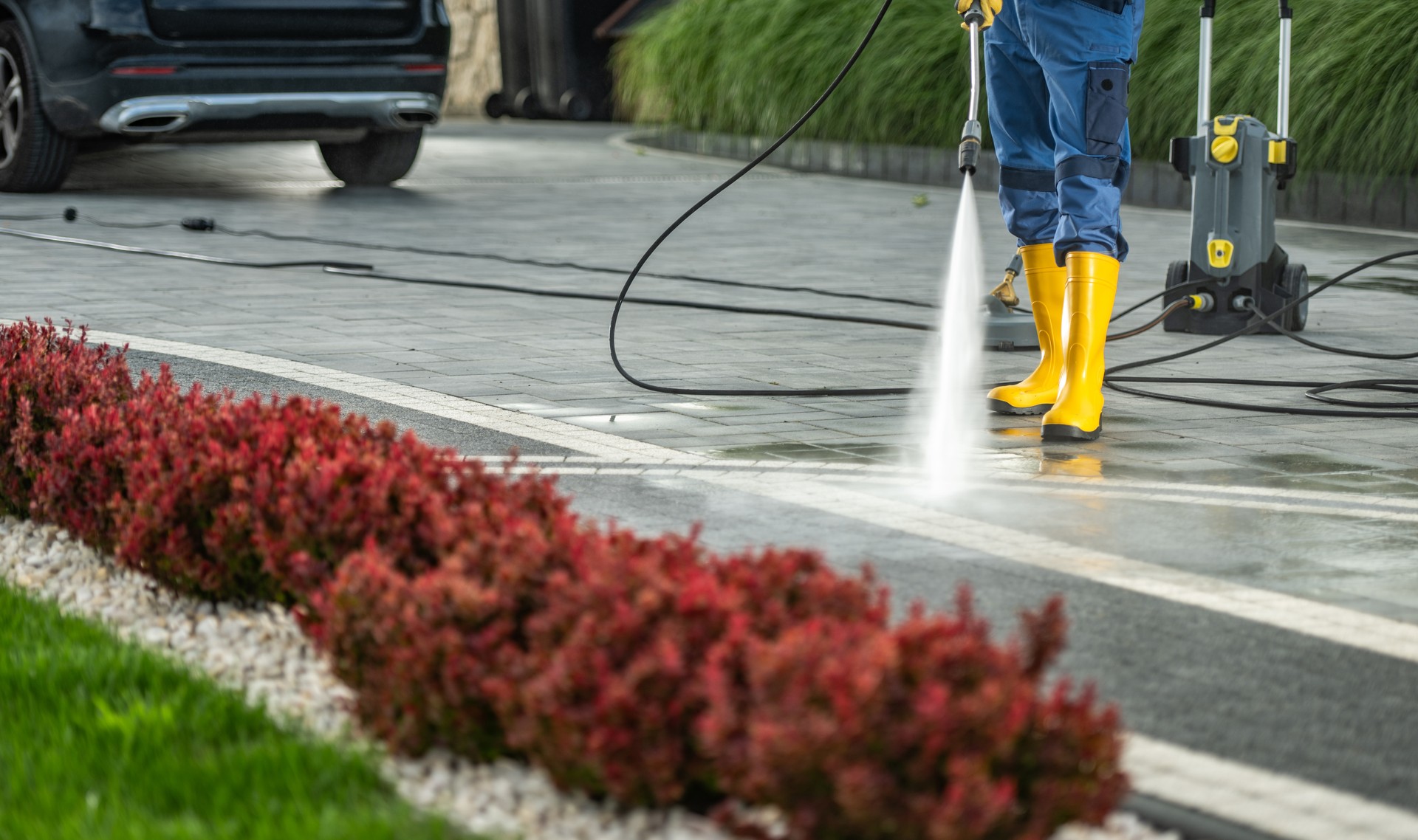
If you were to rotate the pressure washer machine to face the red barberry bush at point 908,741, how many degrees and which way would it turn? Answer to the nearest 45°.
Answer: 0° — it already faces it

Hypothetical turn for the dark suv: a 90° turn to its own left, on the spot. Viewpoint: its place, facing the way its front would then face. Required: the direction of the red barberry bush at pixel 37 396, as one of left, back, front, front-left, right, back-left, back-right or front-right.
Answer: front-left

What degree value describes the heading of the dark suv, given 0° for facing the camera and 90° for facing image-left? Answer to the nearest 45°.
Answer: approximately 135°

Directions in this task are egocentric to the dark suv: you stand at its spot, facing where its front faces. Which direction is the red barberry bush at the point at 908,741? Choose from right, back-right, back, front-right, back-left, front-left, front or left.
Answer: back-left

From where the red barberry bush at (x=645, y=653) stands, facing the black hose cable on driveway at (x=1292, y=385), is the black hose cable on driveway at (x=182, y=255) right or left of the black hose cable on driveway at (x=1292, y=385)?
left

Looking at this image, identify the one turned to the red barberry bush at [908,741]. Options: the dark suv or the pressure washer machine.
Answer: the pressure washer machine

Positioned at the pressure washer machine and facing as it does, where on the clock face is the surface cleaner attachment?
The surface cleaner attachment is roughly at 2 o'clock from the pressure washer machine.

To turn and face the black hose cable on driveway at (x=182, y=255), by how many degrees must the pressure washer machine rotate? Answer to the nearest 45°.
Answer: approximately 90° to its right

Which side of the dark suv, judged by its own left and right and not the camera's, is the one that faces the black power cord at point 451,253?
back

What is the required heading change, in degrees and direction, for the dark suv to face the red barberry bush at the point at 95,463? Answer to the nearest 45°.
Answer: approximately 135° to its left

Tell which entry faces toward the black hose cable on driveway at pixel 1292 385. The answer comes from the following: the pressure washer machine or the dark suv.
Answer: the pressure washer machine

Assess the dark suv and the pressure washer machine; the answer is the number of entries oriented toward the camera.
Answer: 1

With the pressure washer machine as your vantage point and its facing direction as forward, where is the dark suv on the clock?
The dark suv is roughly at 4 o'clock from the pressure washer machine.
